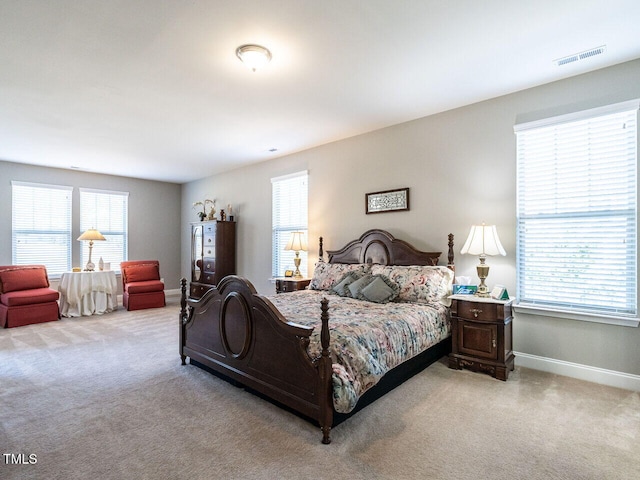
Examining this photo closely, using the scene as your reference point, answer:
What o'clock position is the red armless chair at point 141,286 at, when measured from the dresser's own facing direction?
The red armless chair is roughly at 2 o'clock from the dresser.

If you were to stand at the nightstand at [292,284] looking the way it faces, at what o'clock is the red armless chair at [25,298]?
The red armless chair is roughly at 2 o'clock from the nightstand.

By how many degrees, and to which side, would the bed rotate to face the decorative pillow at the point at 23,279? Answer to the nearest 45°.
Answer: approximately 90° to its right

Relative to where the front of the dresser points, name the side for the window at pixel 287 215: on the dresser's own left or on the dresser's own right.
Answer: on the dresser's own left

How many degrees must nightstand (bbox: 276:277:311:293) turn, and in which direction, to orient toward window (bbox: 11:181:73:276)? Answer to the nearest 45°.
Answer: approximately 45° to its right

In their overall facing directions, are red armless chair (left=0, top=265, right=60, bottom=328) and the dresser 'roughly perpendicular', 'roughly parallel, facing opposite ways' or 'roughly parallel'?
roughly perpendicular

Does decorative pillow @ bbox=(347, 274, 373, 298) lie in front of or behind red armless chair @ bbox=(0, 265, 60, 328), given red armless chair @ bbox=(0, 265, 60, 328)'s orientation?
in front

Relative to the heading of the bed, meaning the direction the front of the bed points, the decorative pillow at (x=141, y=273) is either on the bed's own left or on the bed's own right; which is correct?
on the bed's own right

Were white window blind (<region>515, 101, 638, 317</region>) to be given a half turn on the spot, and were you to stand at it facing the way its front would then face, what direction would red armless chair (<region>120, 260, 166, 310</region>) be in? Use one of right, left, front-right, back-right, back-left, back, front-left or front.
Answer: back-left

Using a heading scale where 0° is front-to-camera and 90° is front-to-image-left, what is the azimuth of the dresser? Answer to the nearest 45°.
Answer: approximately 45°
